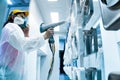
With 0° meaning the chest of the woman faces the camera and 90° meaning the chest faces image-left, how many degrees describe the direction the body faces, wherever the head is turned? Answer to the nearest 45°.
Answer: approximately 270°
